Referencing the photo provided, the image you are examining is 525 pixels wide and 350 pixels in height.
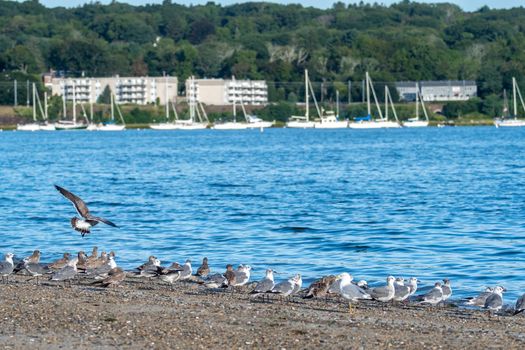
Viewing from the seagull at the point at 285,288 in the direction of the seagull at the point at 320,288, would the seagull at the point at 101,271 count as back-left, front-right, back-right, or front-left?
back-left

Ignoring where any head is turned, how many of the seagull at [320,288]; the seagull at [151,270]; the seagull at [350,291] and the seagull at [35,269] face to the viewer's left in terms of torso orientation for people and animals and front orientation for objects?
2

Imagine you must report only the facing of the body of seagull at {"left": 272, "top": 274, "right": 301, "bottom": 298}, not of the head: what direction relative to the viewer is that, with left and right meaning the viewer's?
facing to the right of the viewer
